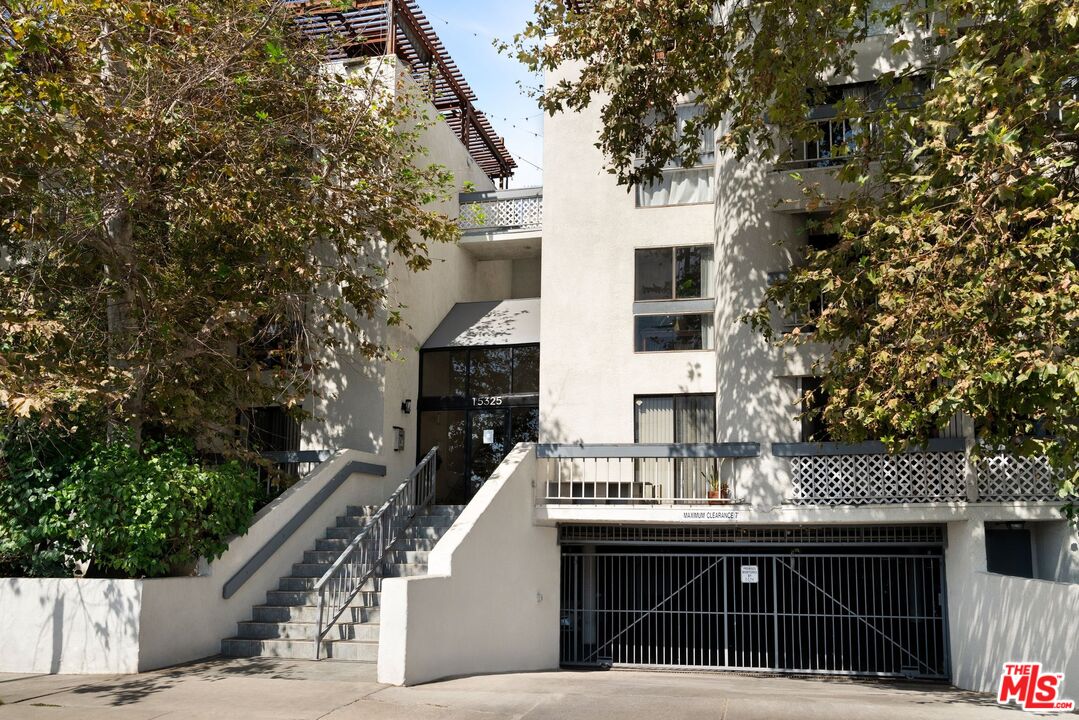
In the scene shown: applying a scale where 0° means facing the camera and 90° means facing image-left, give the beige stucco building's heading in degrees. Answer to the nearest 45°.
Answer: approximately 0°

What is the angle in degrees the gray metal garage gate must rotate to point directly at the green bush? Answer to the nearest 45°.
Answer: approximately 45° to its right

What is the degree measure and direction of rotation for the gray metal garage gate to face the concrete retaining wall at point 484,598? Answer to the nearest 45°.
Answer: approximately 45° to its right

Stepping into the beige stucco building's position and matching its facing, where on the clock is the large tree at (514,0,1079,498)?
The large tree is roughly at 11 o'clock from the beige stucco building.

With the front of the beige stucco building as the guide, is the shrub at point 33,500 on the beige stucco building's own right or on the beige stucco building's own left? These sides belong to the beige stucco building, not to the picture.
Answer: on the beige stucco building's own right

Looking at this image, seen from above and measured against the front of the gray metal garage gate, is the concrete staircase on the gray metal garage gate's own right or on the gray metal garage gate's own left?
on the gray metal garage gate's own right

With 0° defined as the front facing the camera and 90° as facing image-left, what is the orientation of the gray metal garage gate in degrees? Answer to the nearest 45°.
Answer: approximately 0°

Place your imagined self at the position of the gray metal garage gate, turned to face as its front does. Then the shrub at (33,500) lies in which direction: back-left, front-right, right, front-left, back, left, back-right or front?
front-right
